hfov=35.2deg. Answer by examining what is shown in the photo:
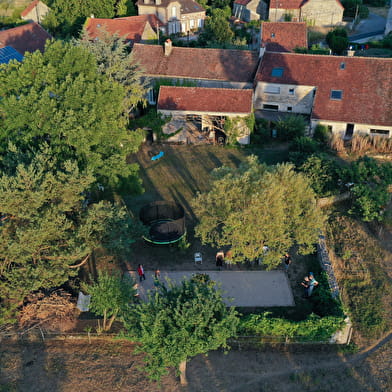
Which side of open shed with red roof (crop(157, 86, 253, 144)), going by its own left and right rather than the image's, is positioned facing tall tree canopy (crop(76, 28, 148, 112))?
right

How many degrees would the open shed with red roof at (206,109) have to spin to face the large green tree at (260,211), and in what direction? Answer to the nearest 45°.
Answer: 0° — it already faces it

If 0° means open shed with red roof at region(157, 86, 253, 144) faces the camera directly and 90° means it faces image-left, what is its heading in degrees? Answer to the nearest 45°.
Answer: approximately 0°

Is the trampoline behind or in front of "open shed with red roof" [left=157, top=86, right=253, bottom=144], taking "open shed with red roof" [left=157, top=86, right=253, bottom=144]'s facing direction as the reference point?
in front

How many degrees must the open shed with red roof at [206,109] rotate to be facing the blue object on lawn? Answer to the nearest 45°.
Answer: approximately 45° to its right

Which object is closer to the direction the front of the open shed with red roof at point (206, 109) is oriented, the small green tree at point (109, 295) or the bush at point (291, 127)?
the small green tree

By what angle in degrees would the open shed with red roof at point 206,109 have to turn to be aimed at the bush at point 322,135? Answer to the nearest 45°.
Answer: approximately 90° to its left

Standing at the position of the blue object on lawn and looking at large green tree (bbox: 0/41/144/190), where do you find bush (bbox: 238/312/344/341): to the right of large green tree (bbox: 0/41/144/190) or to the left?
left

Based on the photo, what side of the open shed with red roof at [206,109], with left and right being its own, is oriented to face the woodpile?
front

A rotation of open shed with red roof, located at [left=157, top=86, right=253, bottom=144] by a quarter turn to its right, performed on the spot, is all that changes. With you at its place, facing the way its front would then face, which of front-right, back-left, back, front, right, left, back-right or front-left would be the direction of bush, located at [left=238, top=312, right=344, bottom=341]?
left

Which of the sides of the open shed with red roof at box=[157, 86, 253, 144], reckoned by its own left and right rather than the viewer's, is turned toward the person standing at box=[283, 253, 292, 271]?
front

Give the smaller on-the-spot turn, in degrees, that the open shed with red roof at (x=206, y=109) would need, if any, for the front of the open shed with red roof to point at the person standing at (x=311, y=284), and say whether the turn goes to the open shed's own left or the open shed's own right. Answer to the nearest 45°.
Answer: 0° — it already faces them

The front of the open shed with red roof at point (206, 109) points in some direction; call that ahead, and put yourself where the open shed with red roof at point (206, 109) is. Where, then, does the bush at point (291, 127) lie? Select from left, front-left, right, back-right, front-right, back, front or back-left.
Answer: left

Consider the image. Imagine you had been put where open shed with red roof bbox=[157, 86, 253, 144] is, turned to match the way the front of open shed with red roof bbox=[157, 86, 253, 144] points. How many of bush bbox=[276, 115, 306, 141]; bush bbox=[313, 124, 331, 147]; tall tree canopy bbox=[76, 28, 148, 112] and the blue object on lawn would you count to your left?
2

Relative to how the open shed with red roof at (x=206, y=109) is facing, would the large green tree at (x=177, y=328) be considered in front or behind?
in front
